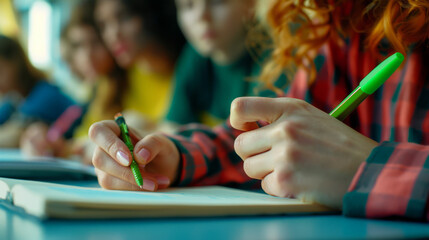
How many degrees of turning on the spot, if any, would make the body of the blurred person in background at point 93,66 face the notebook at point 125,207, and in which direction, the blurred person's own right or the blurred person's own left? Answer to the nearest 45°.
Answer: approximately 45° to the blurred person's own left

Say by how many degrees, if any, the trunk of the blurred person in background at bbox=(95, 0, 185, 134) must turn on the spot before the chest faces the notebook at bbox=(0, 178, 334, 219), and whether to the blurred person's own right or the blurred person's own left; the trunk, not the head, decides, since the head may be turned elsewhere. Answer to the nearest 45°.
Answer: approximately 45° to the blurred person's own left

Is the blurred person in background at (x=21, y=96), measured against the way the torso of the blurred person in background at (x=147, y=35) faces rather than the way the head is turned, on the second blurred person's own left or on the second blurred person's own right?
on the second blurred person's own right

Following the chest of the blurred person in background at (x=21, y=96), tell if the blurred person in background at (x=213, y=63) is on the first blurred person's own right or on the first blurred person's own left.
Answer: on the first blurred person's own left
